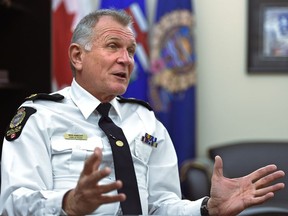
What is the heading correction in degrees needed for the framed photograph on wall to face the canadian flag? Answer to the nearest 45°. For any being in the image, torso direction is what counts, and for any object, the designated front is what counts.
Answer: approximately 90° to its right

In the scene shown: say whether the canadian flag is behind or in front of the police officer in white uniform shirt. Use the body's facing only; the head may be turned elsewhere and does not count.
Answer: behind

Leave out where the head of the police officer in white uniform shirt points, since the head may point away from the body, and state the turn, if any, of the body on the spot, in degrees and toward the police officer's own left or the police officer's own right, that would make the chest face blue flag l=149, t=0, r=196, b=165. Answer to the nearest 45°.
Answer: approximately 135° to the police officer's own left

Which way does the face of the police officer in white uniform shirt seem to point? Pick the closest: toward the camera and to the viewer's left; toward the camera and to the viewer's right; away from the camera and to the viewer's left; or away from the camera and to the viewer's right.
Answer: toward the camera and to the viewer's right

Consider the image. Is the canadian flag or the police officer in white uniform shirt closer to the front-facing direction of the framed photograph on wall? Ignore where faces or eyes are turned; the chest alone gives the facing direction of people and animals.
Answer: the police officer in white uniform shirt

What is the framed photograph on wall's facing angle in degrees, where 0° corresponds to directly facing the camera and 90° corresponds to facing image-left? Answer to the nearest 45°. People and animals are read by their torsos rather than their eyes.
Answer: approximately 0°

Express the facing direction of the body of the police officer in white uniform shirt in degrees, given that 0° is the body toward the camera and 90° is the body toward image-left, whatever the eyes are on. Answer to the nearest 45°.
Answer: approximately 315°

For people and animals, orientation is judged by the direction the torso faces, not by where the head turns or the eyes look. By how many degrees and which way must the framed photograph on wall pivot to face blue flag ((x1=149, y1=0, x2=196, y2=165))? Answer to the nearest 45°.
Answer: approximately 90° to its right
